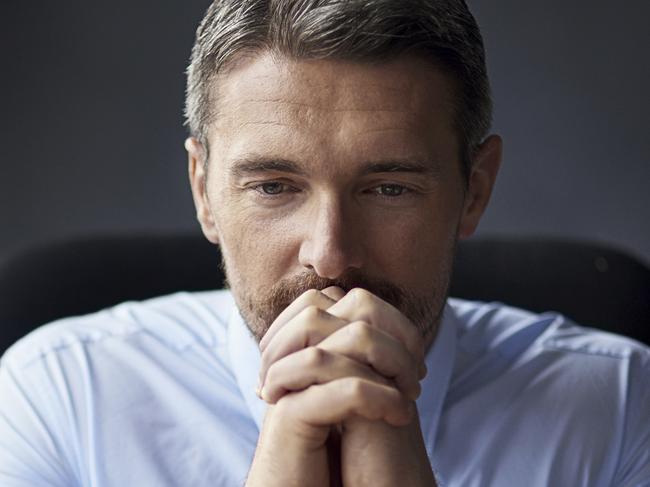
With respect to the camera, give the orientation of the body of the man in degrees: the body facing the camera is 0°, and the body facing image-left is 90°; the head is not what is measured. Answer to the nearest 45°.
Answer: approximately 0°
